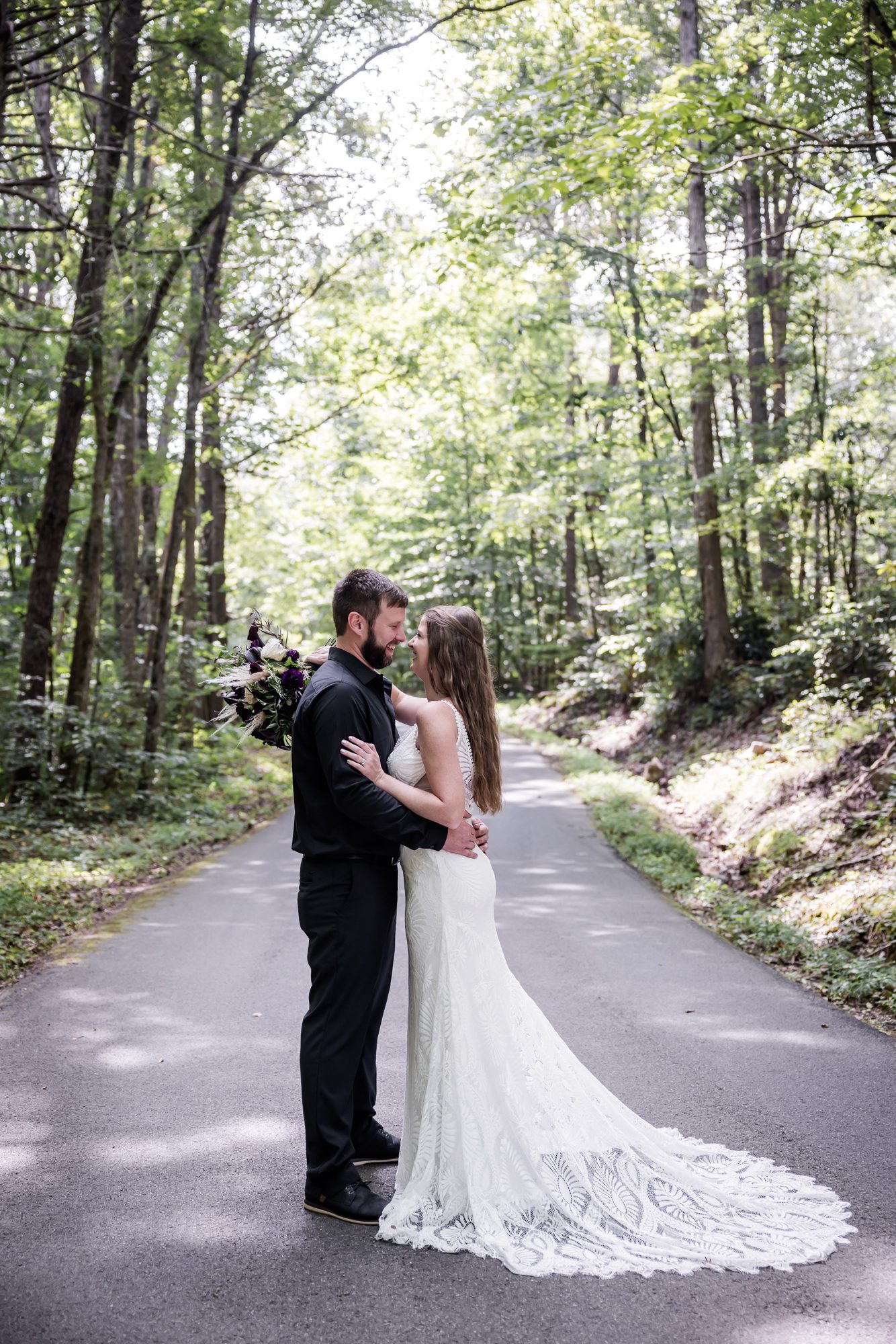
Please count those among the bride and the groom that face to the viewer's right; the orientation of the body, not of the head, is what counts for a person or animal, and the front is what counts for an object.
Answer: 1

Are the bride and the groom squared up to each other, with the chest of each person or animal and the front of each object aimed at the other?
yes

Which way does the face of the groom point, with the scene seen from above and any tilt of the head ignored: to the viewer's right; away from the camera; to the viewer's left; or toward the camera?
to the viewer's right

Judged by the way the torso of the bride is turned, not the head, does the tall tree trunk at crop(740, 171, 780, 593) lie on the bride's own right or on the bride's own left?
on the bride's own right

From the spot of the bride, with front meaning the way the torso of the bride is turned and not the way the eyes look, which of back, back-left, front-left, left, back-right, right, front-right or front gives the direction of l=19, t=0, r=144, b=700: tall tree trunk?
front-right

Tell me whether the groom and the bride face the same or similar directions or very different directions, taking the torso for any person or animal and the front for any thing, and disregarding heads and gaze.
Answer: very different directions

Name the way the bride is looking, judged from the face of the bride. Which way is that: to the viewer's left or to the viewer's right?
to the viewer's left

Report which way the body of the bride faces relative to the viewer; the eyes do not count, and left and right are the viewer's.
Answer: facing to the left of the viewer

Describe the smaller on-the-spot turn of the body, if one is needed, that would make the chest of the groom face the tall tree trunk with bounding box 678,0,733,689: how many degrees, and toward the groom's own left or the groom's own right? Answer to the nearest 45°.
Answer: approximately 90° to the groom's own left

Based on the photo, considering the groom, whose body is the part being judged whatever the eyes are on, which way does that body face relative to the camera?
to the viewer's right
